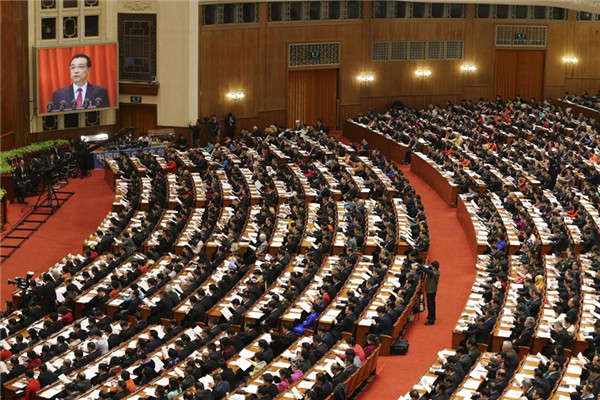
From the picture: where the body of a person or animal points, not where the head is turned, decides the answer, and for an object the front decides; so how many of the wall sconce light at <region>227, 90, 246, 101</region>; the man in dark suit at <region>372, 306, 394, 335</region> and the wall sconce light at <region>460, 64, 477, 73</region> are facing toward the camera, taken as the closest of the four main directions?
2

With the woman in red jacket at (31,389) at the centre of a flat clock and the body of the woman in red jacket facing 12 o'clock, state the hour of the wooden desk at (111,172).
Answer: The wooden desk is roughly at 2 o'clock from the woman in red jacket.

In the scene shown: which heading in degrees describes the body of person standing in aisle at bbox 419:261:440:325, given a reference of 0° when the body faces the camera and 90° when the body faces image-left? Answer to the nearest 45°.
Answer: approximately 90°

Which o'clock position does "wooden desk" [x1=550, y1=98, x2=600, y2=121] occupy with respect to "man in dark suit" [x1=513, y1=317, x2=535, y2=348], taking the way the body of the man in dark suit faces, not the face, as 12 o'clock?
The wooden desk is roughly at 3 o'clock from the man in dark suit.

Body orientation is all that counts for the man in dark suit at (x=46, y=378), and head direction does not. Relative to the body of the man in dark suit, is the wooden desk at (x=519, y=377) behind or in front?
behind

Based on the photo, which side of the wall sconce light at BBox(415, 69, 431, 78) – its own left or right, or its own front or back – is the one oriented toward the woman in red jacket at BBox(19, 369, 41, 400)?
front

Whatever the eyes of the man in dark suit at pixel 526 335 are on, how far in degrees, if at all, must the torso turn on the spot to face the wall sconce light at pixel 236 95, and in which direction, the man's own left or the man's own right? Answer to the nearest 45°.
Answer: approximately 45° to the man's own right

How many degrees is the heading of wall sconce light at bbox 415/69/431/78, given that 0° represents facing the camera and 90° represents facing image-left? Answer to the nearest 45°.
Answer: approximately 0°

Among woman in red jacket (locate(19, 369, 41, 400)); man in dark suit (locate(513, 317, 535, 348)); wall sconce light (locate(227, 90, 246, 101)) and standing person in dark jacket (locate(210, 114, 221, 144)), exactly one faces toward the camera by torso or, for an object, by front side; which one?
the wall sconce light

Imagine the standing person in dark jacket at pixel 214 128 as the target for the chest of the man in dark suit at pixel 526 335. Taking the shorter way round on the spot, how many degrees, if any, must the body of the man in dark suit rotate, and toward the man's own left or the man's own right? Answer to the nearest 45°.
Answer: approximately 45° to the man's own right

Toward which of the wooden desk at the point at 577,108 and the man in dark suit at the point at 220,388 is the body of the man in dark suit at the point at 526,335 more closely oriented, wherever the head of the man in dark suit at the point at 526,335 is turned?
the man in dark suit

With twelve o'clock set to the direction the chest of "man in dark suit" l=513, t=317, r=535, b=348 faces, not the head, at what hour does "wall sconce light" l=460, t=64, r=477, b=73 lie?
The wall sconce light is roughly at 3 o'clock from the man in dark suit.
